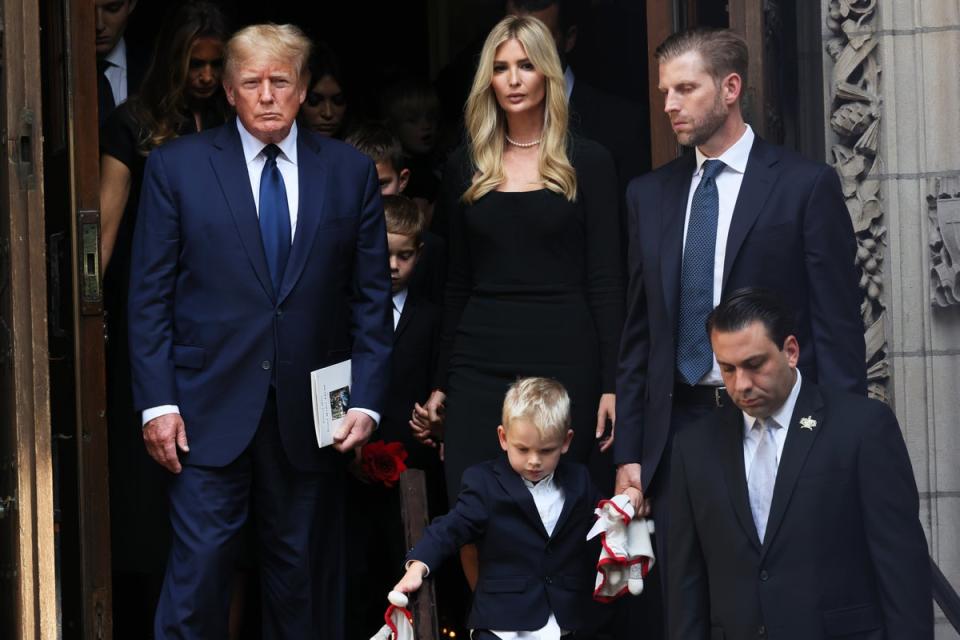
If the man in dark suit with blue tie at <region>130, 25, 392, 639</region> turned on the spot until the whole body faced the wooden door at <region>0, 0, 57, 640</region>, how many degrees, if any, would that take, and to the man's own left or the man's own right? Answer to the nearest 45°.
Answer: approximately 90° to the man's own right

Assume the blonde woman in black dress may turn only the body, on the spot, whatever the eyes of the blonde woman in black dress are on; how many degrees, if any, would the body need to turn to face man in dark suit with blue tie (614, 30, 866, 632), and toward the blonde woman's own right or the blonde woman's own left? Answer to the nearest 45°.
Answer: approximately 45° to the blonde woman's own left

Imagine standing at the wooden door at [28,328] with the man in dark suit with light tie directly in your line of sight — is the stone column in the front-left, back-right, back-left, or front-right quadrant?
front-left

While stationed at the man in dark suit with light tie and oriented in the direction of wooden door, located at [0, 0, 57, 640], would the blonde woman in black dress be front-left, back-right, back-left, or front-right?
front-right

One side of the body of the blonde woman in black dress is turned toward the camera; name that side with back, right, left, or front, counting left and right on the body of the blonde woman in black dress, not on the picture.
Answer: front

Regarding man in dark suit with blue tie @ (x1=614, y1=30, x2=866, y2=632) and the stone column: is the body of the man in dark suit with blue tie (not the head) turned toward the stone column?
no

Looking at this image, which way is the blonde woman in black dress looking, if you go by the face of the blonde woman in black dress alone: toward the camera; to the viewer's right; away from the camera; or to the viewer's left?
toward the camera

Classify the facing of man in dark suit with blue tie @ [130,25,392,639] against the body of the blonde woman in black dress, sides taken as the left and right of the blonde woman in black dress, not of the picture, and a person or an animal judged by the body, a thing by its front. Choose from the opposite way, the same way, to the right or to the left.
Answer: the same way

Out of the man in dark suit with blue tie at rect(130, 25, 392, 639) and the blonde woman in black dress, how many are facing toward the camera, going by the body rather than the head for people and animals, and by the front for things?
2

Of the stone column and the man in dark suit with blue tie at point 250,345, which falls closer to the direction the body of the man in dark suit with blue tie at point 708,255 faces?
the man in dark suit with blue tie

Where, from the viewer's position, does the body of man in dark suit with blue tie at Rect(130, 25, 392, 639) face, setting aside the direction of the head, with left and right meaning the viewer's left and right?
facing the viewer

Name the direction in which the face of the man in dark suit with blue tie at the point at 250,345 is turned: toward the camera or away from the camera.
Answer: toward the camera

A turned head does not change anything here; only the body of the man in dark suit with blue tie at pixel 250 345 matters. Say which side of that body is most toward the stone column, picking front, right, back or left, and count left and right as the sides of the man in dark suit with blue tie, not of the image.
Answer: left

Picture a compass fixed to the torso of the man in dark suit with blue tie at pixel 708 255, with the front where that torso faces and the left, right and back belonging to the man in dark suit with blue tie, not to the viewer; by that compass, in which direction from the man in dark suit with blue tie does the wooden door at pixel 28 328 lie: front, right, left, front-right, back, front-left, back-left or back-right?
front-right

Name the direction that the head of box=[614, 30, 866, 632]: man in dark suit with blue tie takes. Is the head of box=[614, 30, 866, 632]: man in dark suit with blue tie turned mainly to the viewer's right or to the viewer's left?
to the viewer's left

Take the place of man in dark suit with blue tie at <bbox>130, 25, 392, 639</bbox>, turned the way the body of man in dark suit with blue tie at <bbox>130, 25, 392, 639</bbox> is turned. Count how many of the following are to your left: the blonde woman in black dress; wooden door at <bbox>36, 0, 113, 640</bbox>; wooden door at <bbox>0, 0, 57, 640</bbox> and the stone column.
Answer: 2
